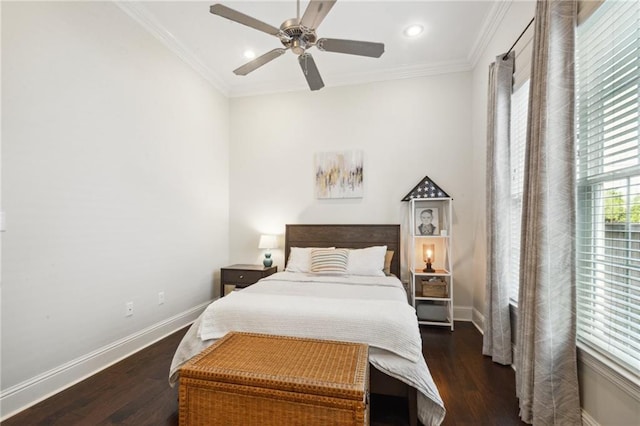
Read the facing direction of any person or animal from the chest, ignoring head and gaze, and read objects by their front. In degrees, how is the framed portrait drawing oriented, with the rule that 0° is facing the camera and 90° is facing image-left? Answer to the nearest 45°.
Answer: approximately 0°

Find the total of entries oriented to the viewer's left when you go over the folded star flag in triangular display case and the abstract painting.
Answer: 0

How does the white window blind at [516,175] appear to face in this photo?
to the viewer's left

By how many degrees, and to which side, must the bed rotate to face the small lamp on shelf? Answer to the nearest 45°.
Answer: approximately 135° to its left

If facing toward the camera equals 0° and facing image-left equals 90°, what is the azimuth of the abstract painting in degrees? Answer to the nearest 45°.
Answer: approximately 0°

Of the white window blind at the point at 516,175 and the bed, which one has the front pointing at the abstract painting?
the white window blind

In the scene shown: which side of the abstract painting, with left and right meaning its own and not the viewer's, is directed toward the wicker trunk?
front

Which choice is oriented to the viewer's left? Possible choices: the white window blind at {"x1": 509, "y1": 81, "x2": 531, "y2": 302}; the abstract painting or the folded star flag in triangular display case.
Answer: the white window blind

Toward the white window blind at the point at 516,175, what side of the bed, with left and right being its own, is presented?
left

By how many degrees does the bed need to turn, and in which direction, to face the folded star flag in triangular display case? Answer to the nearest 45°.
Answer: approximately 135° to its left
